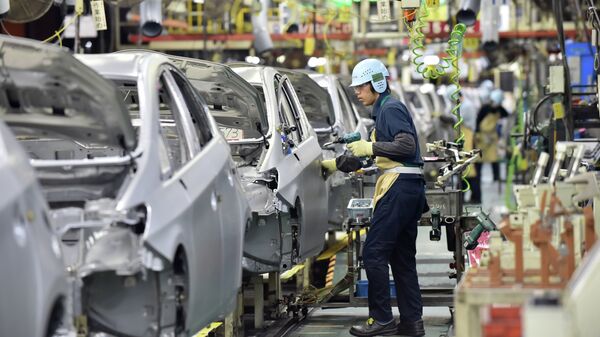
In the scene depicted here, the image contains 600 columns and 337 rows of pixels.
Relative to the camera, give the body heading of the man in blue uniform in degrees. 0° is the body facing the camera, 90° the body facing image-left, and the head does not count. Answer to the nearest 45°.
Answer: approximately 90°

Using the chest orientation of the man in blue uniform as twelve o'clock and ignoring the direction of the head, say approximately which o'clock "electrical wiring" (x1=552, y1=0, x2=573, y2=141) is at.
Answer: The electrical wiring is roughly at 4 o'clock from the man in blue uniform.

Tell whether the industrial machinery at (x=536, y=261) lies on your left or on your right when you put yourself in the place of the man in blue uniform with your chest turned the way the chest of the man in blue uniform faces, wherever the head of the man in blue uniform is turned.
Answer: on your left

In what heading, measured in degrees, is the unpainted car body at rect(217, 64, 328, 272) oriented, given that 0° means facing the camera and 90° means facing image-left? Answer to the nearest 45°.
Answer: approximately 225°

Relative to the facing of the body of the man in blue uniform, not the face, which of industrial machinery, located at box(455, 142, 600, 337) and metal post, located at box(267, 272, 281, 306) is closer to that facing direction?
the metal post

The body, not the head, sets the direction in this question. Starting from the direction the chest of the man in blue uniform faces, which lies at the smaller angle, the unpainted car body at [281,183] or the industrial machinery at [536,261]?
the unpainted car body

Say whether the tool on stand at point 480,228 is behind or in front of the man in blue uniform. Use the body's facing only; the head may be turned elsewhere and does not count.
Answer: behind

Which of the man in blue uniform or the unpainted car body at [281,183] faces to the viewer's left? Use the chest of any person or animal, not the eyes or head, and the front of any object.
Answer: the man in blue uniform

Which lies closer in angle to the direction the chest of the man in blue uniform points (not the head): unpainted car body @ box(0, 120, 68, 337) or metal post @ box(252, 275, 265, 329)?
the metal post

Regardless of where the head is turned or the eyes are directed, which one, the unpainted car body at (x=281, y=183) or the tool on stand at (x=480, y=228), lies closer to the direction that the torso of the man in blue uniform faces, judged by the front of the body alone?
the unpainted car body

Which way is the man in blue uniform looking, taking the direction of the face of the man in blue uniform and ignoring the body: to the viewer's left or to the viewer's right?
to the viewer's left

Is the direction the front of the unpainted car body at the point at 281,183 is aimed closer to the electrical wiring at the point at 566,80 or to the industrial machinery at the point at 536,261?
the electrical wiring

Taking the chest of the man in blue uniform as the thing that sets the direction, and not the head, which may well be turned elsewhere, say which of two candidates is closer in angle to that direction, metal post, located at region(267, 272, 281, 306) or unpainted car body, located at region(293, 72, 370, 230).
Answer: the metal post

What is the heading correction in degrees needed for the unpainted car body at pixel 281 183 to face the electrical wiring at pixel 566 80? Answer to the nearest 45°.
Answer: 0° — it already faces it
